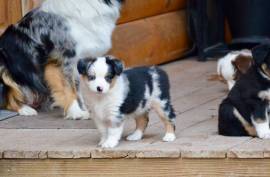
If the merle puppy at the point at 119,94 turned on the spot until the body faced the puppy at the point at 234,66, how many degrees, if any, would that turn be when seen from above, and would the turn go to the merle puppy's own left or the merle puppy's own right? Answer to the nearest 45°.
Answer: approximately 180°

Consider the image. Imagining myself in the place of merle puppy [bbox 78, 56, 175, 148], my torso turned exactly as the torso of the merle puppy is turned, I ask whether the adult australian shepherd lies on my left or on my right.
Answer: on my right
